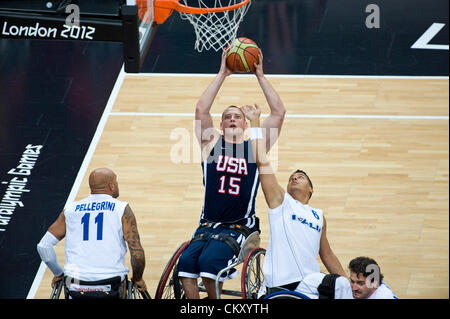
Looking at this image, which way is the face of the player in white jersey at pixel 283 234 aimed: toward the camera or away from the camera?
toward the camera

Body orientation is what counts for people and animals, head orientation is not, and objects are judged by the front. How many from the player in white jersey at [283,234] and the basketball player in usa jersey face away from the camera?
0

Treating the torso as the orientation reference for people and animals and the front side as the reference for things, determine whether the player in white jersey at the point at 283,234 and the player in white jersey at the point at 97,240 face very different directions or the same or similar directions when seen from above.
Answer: very different directions

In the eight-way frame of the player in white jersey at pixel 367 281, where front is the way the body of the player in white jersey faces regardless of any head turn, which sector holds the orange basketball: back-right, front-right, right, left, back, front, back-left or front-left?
right

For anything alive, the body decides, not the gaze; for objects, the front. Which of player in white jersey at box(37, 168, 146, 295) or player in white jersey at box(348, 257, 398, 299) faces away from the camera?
player in white jersey at box(37, 168, 146, 295)

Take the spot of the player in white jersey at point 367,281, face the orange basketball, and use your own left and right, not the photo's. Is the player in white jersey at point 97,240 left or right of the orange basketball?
left

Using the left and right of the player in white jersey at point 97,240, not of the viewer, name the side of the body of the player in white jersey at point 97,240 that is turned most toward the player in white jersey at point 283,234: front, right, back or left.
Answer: right

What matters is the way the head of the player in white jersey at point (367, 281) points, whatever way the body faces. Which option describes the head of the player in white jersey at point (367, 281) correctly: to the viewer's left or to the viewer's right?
to the viewer's left

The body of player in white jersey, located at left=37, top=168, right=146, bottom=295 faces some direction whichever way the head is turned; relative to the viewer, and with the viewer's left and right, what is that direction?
facing away from the viewer

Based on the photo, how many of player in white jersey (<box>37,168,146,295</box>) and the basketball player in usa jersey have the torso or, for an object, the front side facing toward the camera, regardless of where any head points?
1

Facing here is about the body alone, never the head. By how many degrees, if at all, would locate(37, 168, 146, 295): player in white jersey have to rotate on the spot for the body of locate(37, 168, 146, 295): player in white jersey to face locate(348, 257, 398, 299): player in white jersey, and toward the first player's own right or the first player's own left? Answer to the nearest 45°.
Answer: approximately 135° to the first player's own right

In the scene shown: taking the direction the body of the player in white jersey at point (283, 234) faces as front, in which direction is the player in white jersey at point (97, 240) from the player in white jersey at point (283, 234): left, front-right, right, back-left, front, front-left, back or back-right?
back-right

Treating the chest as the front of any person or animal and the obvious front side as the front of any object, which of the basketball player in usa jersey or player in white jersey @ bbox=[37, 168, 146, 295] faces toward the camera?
the basketball player in usa jersey

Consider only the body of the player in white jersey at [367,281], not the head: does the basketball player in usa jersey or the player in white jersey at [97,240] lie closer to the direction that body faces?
the player in white jersey

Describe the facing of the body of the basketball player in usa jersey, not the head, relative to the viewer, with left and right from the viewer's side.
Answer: facing the viewer

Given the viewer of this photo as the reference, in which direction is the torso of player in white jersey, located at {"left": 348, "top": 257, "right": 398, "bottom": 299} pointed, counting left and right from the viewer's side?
facing the viewer and to the left of the viewer

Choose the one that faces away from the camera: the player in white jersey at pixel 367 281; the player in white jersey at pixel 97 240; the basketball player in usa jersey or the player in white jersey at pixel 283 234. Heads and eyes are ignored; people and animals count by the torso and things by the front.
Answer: the player in white jersey at pixel 97 240

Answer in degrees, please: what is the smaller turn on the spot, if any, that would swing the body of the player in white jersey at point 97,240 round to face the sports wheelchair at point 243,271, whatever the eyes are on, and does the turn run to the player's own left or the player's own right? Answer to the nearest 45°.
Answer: approximately 90° to the player's own right
